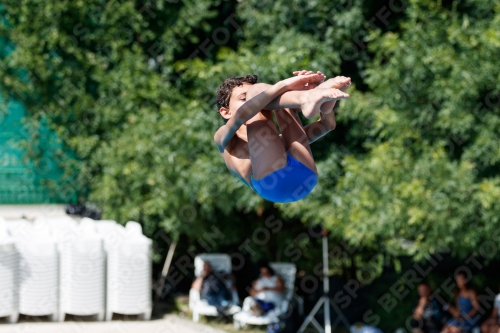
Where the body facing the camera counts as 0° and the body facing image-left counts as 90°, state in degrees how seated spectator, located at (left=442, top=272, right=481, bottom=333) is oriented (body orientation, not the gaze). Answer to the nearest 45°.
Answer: approximately 45°

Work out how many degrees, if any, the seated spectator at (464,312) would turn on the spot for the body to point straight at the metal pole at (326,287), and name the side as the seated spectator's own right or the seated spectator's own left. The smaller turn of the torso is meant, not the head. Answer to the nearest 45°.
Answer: approximately 45° to the seated spectator's own right

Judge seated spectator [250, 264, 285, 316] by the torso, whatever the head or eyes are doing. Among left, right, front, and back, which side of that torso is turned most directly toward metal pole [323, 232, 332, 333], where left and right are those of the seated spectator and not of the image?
left

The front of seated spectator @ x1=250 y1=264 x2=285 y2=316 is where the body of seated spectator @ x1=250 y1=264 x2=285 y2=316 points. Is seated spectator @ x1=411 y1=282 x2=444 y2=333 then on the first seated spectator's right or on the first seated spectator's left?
on the first seated spectator's left

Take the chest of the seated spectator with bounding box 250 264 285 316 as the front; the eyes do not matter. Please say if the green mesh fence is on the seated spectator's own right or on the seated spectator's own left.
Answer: on the seated spectator's own right

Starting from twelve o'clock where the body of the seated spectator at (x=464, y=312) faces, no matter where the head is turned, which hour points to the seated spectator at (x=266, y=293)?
the seated spectator at (x=266, y=293) is roughly at 2 o'clock from the seated spectator at (x=464, y=312).

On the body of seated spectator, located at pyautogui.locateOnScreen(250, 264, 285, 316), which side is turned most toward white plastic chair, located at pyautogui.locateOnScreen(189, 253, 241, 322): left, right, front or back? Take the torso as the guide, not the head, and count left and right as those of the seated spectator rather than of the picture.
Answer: right

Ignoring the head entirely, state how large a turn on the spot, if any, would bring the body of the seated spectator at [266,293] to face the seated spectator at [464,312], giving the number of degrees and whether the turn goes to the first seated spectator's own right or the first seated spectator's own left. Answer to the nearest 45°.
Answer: approximately 90° to the first seated spectator's own left

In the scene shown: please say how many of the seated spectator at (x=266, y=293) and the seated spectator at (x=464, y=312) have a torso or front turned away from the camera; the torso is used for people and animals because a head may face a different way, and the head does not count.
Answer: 0

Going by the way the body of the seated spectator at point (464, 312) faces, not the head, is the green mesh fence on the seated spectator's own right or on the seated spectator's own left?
on the seated spectator's own right
